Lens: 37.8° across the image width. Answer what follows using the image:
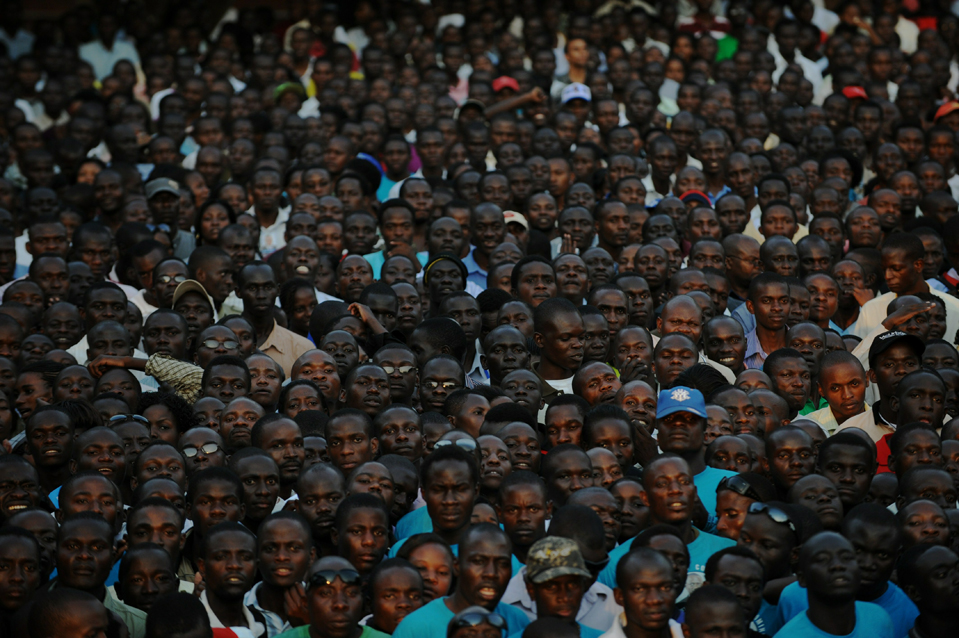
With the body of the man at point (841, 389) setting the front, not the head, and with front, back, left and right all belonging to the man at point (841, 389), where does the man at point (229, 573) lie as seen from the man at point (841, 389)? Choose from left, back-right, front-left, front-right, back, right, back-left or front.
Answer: front-right

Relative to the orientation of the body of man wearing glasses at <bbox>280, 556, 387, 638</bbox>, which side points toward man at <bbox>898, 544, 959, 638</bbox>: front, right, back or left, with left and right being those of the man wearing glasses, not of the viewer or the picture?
left

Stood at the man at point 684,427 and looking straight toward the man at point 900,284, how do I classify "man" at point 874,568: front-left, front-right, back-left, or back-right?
back-right

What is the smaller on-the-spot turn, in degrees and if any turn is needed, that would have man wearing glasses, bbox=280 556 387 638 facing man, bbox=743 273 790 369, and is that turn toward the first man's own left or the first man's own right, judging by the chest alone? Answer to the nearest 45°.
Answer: approximately 135° to the first man's own left

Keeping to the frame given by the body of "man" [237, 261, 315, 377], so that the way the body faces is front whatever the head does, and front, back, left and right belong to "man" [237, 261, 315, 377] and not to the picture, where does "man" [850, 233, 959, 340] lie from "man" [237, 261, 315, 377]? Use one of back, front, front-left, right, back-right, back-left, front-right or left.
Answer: left

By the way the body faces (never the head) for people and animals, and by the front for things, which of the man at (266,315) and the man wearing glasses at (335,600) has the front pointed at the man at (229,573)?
the man at (266,315)

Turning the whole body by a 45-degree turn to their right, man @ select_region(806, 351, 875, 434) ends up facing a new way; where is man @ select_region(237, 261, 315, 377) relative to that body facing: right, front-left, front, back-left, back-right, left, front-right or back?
front-right

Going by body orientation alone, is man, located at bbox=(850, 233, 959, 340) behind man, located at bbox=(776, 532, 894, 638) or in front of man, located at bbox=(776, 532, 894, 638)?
behind
